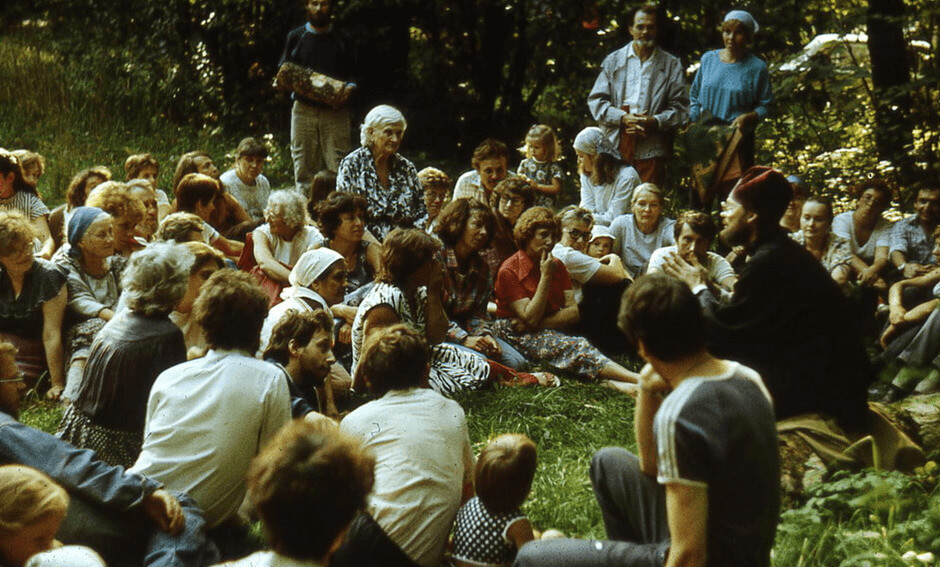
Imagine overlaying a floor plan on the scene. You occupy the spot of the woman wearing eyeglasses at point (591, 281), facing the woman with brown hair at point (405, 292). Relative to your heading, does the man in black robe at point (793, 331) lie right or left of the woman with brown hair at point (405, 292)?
left

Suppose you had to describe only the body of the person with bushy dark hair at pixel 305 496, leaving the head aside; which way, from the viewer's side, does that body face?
away from the camera

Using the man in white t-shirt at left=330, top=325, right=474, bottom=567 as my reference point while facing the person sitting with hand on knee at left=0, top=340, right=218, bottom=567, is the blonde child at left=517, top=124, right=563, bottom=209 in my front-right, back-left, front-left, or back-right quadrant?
back-right

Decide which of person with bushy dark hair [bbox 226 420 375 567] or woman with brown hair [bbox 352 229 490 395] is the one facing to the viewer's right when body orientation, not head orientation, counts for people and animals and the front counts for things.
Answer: the woman with brown hair

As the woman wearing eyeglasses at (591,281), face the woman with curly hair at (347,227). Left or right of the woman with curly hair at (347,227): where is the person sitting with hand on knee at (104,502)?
left

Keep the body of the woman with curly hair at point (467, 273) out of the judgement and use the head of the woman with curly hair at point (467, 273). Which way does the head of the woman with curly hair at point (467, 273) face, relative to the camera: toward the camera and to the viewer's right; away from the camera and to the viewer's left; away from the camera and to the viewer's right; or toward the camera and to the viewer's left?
toward the camera and to the viewer's right

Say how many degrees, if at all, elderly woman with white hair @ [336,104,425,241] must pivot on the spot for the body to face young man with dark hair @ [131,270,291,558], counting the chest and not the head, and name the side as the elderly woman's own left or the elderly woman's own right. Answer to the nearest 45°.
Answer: approximately 45° to the elderly woman's own right

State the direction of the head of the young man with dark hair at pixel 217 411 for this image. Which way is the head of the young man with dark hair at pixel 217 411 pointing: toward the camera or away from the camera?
away from the camera

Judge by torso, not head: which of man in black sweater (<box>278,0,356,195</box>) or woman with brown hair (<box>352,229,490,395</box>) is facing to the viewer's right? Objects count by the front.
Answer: the woman with brown hair

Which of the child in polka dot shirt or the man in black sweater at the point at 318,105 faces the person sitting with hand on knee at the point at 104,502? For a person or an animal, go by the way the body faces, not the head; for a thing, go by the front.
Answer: the man in black sweater

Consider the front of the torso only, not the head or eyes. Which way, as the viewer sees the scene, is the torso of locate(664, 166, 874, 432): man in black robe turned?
to the viewer's left

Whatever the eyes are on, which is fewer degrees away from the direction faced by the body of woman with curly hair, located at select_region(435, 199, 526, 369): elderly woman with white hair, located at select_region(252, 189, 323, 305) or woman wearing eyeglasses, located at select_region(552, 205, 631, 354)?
the woman wearing eyeglasses

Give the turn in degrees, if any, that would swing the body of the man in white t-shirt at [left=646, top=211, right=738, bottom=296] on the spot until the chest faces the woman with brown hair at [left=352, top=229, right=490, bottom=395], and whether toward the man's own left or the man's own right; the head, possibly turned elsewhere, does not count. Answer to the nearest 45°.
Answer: approximately 45° to the man's own right

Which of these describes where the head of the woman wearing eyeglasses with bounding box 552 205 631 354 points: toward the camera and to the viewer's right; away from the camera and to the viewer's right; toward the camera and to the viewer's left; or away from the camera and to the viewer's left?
toward the camera and to the viewer's right
